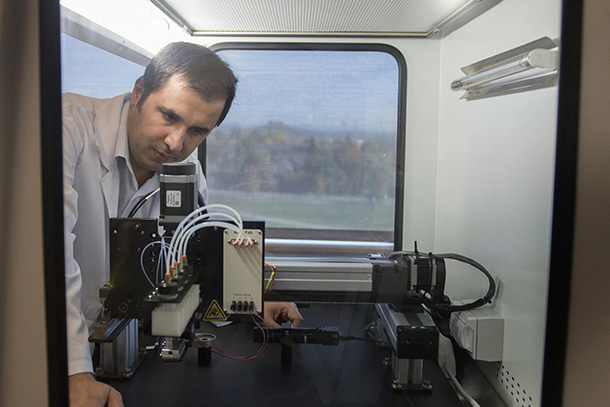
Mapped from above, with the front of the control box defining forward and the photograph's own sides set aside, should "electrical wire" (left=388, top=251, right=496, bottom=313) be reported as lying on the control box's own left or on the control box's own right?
on the control box's own left

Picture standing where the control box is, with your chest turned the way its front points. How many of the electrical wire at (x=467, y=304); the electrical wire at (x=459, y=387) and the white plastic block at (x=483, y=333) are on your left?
3

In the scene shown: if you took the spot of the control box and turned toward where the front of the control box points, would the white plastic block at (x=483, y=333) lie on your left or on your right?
on your left

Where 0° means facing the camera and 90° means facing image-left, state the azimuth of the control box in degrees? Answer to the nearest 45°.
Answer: approximately 0°

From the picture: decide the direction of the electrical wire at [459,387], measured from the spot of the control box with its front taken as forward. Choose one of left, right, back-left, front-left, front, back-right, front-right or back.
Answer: left
